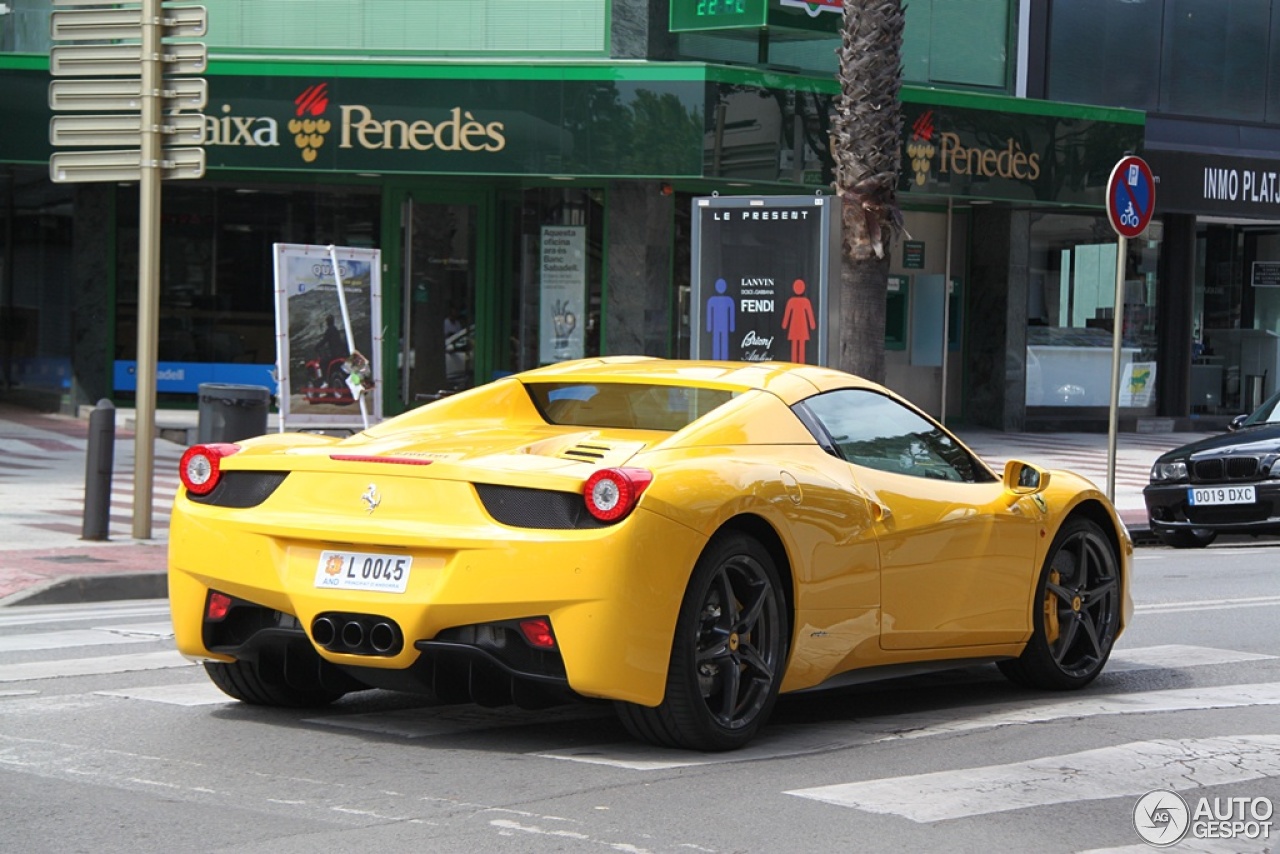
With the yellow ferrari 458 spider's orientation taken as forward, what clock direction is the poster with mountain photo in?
The poster with mountain photo is roughly at 10 o'clock from the yellow ferrari 458 spider.

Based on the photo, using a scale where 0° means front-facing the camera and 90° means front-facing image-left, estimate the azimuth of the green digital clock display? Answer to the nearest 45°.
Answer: approximately 0°

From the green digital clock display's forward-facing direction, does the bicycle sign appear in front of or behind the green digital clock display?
in front

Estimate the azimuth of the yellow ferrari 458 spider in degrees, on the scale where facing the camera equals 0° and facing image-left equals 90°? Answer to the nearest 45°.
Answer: approximately 225°
